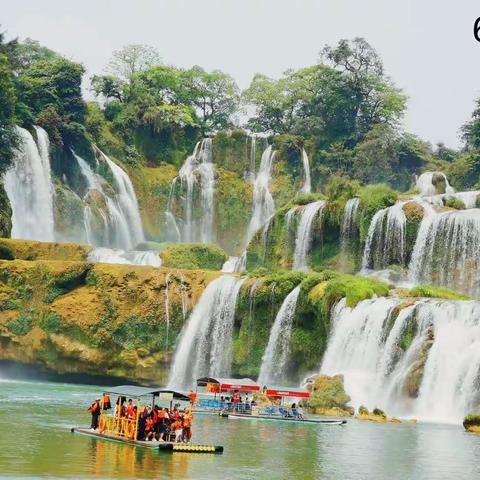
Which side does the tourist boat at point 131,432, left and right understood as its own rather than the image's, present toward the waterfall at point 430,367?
left

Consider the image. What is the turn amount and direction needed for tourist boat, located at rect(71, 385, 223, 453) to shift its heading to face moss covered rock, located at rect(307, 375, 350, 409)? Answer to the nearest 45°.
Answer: approximately 90° to its left

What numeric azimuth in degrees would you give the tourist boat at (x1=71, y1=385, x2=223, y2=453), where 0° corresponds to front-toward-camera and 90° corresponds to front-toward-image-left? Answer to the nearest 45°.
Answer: approximately 315°

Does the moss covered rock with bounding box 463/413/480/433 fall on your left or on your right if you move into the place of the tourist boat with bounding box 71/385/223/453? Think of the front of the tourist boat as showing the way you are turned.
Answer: on your left

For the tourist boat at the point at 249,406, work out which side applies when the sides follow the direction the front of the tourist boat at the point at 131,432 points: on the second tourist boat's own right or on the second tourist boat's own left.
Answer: on the second tourist boat's own left

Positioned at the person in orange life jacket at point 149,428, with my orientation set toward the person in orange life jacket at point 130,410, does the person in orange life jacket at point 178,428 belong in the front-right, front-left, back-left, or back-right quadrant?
back-right
